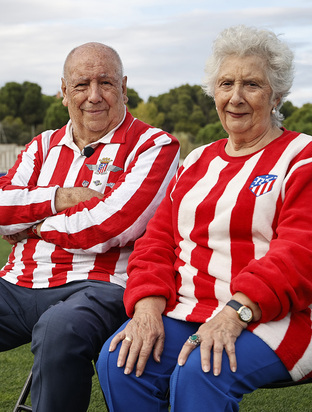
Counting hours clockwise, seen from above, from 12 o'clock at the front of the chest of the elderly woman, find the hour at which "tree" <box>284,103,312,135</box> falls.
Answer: The tree is roughly at 5 o'clock from the elderly woman.

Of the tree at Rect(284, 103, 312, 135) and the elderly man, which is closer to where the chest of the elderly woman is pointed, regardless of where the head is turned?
the elderly man

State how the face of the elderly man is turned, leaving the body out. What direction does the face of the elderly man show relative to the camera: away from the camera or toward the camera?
toward the camera

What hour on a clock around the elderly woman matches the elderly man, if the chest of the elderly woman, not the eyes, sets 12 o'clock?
The elderly man is roughly at 3 o'clock from the elderly woman.

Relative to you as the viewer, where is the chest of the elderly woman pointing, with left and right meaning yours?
facing the viewer and to the left of the viewer
